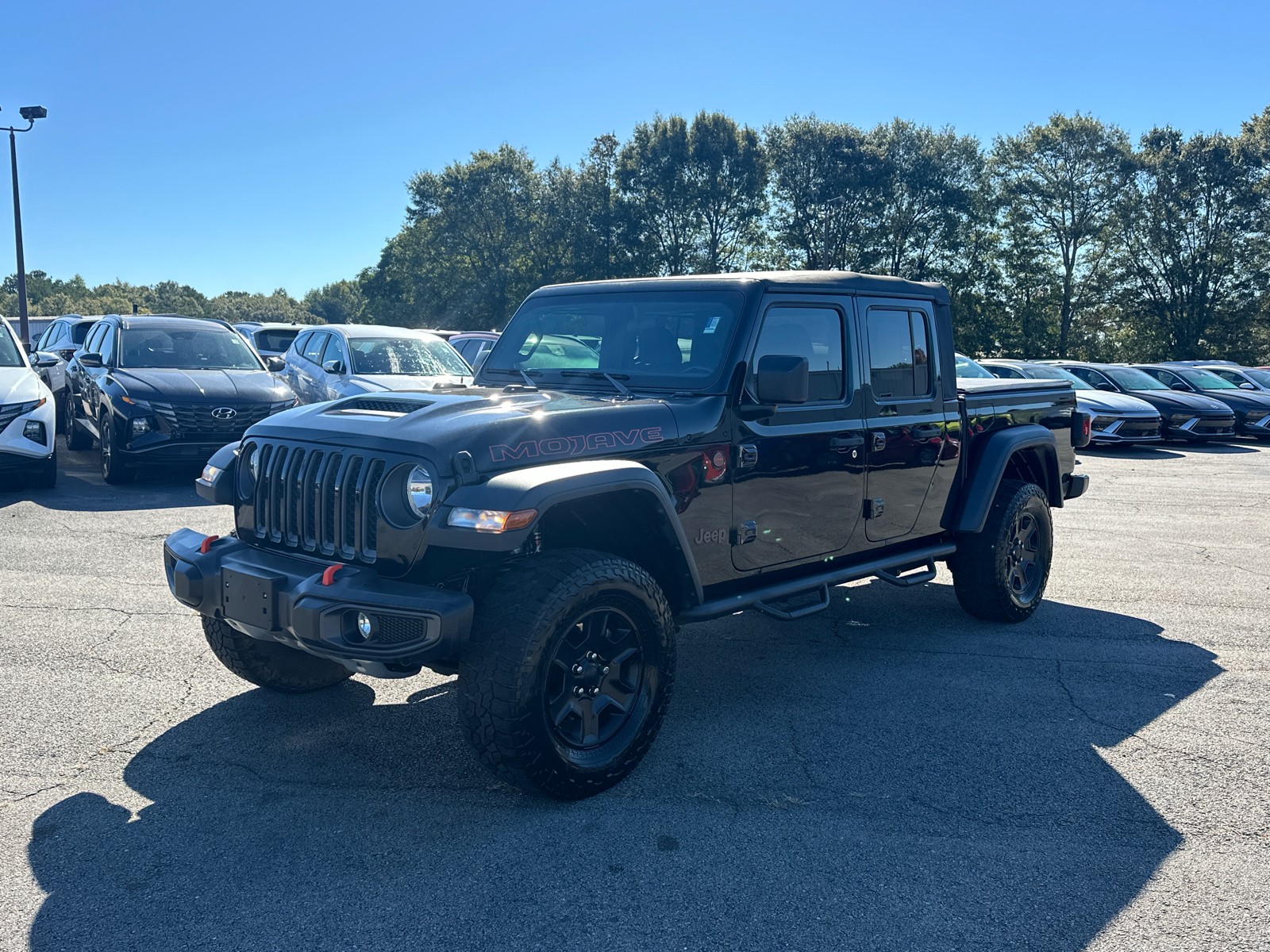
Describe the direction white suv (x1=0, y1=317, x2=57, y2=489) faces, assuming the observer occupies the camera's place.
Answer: facing the viewer

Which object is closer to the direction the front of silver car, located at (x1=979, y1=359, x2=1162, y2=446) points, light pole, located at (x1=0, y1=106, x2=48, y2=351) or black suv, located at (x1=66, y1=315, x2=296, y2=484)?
the black suv

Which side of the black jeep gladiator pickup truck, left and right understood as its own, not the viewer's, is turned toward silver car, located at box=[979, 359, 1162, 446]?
back

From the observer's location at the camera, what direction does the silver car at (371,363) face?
facing the viewer and to the right of the viewer

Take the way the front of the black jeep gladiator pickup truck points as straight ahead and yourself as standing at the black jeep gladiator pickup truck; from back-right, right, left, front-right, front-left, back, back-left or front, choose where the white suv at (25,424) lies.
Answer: right

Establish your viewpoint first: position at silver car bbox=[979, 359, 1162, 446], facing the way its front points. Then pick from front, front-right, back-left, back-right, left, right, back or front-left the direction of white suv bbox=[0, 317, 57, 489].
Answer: right

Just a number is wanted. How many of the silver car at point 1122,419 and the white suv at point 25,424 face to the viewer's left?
0

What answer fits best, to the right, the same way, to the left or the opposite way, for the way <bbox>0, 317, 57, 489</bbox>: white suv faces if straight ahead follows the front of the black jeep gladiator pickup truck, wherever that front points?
to the left

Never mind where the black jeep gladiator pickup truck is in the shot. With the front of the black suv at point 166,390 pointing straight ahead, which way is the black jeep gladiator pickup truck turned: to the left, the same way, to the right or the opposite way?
to the right

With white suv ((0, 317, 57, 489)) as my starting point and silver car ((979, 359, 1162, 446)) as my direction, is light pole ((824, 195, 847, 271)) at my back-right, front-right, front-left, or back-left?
front-left

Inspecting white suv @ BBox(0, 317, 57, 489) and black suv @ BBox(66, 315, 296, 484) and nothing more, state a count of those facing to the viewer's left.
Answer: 0

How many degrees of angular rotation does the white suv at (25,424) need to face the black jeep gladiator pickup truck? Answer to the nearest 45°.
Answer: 0° — it already faces it

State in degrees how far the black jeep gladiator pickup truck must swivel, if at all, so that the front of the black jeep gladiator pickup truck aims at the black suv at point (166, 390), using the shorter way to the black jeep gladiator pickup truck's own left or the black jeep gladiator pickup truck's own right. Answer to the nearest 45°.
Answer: approximately 90° to the black jeep gladiator pickup truck's own right

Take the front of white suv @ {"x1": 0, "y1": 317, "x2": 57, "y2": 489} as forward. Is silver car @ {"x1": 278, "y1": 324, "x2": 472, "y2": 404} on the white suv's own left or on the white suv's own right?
on the white suv's own left

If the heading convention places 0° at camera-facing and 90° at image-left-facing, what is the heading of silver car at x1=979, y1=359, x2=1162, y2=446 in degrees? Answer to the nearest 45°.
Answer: approximately 315°
